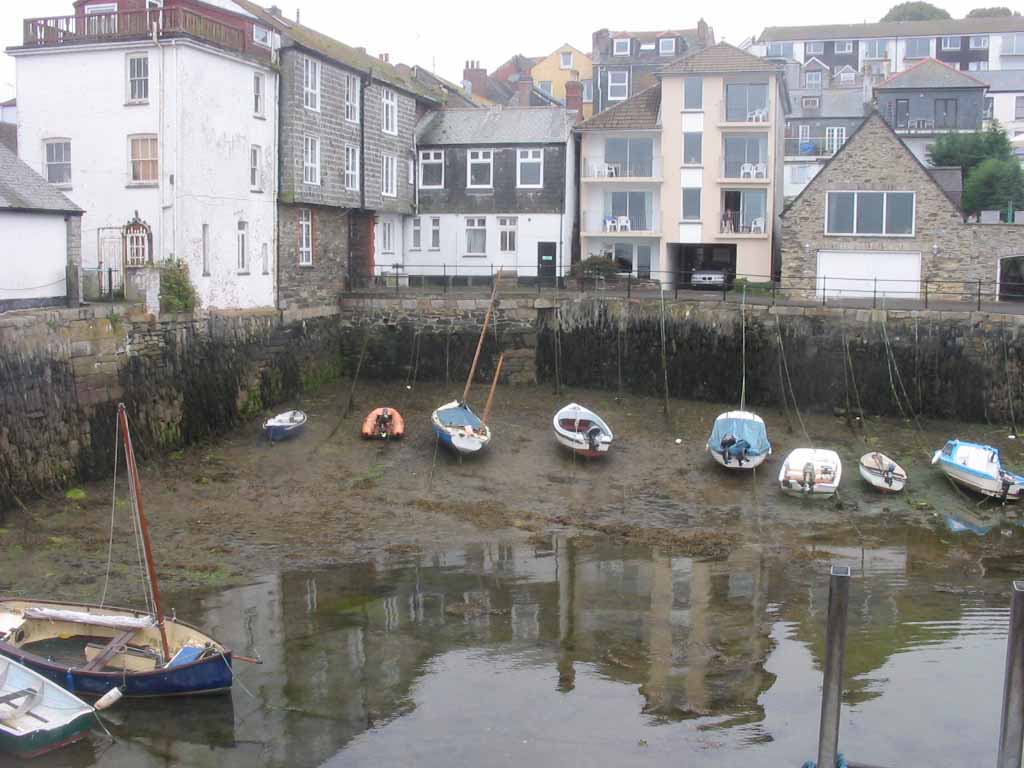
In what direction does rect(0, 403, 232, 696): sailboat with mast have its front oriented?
to the viewer's right

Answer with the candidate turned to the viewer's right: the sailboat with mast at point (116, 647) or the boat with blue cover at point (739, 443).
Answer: the sailboat with mast

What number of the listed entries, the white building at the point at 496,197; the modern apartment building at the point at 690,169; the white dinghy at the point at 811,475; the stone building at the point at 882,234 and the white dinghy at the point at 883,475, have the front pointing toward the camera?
3

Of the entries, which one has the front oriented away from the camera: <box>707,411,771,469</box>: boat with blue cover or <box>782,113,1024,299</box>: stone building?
the boat with blue cover

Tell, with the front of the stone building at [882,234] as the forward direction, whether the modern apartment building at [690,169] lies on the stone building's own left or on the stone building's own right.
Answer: on the stone building's own right

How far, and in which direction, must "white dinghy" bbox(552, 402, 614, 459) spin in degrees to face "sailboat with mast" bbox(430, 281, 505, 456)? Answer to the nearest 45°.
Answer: approximately 45° to its left

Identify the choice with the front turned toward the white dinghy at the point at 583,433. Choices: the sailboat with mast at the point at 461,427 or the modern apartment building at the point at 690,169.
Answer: the modern apartment building

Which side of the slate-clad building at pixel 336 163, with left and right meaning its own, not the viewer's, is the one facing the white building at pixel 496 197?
left

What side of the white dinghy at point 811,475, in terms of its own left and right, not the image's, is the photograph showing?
back

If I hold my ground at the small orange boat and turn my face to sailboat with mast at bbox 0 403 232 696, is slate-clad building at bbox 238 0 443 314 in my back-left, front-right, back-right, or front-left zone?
back-right

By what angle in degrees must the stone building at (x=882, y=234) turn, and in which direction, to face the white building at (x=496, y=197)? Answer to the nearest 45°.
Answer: approximately 90° to its right

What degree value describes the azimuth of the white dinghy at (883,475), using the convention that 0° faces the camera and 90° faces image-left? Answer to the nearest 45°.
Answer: approximately 135°
